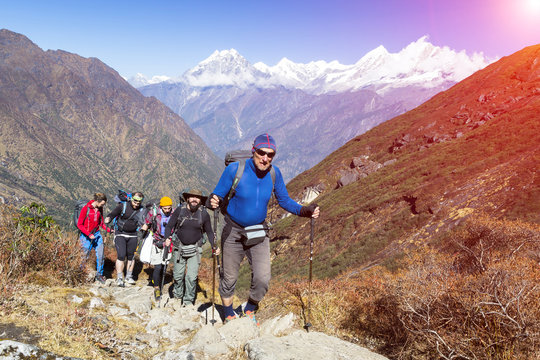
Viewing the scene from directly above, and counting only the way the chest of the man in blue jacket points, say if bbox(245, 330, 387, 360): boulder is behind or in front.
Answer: in front

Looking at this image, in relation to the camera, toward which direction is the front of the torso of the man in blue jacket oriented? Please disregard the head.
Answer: toward the camera

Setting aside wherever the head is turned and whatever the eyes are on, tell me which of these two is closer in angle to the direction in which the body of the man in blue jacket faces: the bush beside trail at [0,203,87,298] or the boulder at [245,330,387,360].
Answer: the boulder

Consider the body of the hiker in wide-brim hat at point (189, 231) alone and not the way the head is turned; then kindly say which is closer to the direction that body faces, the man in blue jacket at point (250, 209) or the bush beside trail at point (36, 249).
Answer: the man in blue jacket

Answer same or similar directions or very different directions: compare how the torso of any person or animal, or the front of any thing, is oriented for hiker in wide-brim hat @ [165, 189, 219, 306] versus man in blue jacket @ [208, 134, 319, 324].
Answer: same or similar directions

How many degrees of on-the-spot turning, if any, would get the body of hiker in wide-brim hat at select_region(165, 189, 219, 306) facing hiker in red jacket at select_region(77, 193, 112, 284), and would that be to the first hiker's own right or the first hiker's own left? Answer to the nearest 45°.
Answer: approximately 135° to the first hiker's own right

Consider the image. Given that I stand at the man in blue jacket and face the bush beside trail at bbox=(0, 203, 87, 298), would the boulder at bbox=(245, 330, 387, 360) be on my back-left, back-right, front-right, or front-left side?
back-left

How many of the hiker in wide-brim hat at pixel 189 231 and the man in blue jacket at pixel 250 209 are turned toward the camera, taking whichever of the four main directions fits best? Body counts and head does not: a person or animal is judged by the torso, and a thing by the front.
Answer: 2

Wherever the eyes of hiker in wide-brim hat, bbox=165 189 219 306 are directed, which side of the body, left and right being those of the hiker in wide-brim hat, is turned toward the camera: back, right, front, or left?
front

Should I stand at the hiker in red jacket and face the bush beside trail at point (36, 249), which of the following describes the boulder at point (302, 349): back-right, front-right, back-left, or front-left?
front-left

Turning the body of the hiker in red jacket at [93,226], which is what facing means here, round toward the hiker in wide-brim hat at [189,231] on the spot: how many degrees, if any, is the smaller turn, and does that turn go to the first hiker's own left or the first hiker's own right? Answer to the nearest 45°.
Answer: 0° — they already face them

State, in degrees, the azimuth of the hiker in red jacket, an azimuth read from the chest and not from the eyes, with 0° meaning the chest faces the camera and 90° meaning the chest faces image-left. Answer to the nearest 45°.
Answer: approximately 315°

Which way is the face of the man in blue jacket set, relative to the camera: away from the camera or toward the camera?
toward the camera

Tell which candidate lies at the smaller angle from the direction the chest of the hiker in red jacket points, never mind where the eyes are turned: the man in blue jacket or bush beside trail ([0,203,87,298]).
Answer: the man in blue jacket
